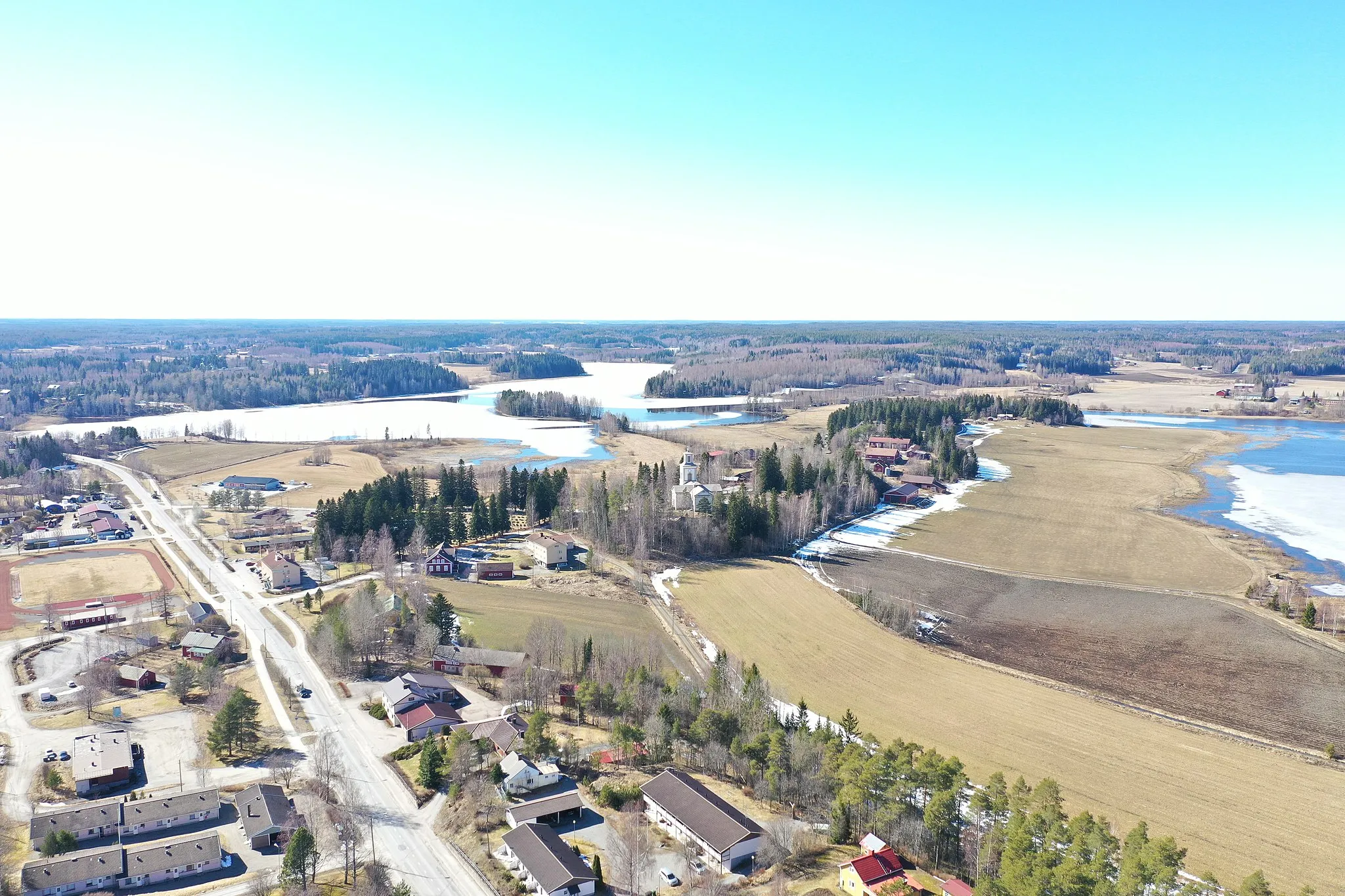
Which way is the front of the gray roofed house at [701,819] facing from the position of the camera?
facing the viewer and to the left of the viewer

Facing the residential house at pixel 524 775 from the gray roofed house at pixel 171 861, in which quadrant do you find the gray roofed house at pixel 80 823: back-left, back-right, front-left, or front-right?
back-left

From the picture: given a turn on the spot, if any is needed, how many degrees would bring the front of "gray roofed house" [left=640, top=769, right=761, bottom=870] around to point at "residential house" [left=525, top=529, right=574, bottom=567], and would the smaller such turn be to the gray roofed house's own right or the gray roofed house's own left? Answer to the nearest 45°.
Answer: approximately 135° to the gray roofed house's own right

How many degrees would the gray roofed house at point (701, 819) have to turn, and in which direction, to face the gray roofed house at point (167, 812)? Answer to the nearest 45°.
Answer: approximately 45° to its right

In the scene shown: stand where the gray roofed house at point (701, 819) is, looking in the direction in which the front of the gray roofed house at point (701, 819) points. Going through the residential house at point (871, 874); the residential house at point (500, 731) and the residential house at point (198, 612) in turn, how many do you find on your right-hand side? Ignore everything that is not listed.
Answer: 2

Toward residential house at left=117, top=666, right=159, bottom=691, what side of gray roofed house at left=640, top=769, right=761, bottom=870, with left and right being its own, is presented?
right

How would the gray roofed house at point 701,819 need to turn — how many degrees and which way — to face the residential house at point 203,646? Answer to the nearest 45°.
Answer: approximately 90° to its right

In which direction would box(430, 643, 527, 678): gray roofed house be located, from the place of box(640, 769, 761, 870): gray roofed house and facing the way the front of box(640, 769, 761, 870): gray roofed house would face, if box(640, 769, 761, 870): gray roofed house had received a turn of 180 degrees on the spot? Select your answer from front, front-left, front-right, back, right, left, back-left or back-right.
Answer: left

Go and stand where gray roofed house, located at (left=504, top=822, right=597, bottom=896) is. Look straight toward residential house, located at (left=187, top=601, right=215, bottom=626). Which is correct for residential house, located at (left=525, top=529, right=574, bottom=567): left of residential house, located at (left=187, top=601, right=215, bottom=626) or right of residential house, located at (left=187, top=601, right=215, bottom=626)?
right

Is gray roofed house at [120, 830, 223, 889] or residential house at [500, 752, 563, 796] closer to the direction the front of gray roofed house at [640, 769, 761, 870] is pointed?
the gray roofed house

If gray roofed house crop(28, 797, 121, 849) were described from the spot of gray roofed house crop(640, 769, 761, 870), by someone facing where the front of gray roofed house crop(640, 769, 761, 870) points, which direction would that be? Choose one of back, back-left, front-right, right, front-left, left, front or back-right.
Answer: front-right

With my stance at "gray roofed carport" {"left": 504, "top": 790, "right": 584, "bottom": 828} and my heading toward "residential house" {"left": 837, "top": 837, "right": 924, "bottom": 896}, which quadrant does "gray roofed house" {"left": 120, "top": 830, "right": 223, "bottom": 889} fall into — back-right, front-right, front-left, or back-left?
back-right

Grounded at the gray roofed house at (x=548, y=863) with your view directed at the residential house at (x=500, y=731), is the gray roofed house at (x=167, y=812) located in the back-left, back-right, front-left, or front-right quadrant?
front-left

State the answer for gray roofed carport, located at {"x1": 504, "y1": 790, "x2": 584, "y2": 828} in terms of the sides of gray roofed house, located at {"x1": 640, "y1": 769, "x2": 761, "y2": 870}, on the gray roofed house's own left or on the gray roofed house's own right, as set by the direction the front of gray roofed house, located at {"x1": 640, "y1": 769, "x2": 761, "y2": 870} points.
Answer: on the gray roofed house's own right

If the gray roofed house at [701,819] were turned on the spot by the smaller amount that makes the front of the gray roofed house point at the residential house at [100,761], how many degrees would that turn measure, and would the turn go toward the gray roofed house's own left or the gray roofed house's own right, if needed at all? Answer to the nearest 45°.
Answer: approximately 45° to the gray roofed house's own right

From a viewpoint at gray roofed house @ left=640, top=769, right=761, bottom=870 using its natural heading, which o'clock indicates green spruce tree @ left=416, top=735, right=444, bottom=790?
The green spruce tree is roughly at 2 o'clock from the gray roofed house.

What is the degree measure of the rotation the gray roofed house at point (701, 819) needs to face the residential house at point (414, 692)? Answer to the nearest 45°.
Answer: approximately 90° to its right

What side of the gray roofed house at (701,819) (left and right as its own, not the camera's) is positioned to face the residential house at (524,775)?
right

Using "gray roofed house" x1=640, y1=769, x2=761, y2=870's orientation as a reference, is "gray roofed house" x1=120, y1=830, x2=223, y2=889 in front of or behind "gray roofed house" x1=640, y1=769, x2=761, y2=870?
in front
